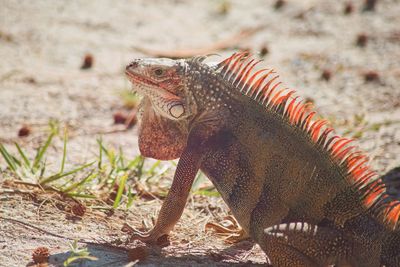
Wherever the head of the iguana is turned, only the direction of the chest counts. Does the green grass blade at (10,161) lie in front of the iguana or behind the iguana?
in front

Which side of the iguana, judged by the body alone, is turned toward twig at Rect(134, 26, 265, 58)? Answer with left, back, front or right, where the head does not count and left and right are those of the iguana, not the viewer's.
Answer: right

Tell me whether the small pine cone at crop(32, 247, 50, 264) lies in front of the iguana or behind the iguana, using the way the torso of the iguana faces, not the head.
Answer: in front

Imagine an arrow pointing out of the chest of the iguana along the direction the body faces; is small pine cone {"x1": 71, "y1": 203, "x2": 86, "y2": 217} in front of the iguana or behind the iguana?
in front

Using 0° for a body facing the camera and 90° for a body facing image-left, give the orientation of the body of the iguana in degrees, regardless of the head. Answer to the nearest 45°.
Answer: approximately 90°
